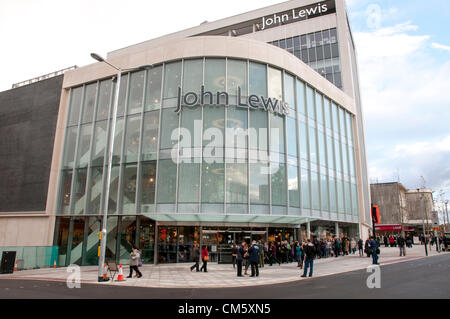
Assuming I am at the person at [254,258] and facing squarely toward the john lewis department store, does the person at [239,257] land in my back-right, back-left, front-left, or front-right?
front-left

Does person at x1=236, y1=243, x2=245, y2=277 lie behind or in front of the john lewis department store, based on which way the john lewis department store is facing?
in front

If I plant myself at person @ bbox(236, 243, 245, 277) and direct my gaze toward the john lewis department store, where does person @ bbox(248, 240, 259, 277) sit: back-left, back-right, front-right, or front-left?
back-right

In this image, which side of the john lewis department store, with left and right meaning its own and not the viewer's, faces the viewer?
front

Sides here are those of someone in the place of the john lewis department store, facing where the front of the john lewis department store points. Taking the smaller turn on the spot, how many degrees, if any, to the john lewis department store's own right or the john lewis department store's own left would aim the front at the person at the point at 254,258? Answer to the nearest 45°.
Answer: approximately 45° to the john lewis department store's own left
